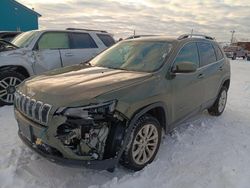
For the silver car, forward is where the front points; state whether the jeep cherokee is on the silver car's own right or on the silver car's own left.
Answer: on the silver car's own left

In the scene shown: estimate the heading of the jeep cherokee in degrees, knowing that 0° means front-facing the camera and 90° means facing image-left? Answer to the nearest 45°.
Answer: approximately 45°

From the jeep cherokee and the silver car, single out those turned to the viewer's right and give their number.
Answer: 0

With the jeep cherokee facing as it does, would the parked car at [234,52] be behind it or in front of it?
behind

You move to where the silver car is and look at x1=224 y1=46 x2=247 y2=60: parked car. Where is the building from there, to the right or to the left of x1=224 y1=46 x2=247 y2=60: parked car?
left

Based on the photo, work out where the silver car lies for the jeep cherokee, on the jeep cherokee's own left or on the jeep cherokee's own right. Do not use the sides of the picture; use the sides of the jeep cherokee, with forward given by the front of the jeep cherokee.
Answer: on the jeep cherokee's own right

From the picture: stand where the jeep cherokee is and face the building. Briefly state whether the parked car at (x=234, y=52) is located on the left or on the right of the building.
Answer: right
